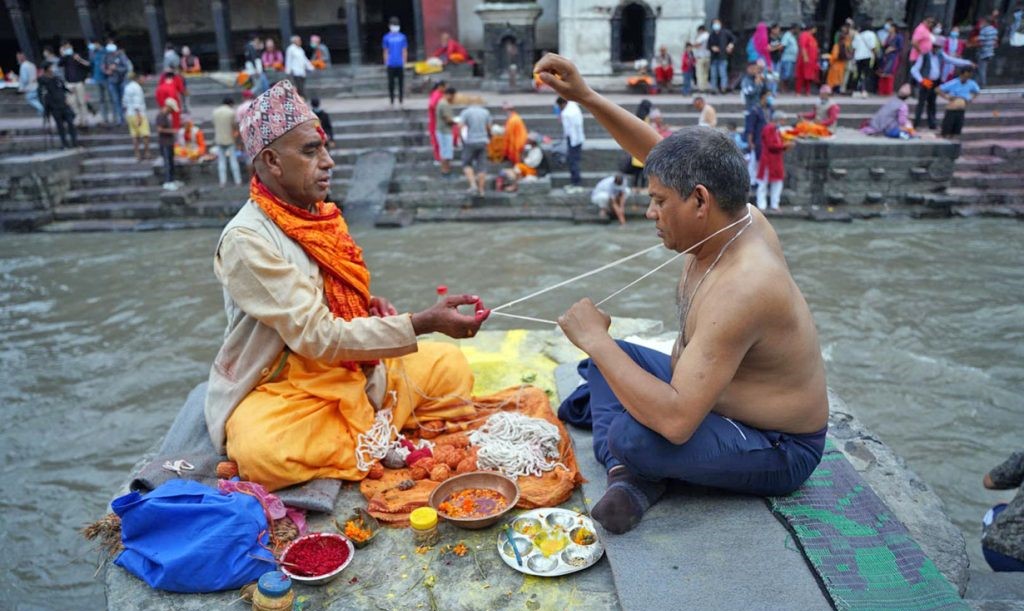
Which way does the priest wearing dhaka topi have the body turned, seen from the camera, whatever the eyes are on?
to the viewer's right

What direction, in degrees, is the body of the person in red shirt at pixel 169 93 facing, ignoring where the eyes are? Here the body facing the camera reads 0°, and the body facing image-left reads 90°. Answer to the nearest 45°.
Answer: approximately 0°

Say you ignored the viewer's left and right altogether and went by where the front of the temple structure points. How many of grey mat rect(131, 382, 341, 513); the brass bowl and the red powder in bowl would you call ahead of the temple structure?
3

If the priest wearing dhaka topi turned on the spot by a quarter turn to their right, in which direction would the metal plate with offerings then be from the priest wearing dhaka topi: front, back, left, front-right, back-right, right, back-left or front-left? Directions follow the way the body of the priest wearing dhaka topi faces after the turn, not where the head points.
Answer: front-left

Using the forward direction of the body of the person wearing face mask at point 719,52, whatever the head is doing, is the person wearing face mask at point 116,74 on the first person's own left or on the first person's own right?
on the first person's own right

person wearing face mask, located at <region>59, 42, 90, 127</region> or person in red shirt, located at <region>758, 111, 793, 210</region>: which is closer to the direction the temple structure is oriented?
the person in red shirt

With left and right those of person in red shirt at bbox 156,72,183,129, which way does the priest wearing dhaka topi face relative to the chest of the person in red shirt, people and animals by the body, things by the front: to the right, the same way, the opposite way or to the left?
to the left

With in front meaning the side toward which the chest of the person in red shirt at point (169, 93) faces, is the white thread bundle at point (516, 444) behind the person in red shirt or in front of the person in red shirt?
in front

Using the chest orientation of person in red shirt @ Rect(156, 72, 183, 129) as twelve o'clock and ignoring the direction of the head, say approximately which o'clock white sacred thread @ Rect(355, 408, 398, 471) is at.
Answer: The white sacred thread is roughly at 12 o'clock from the person in red shirt.

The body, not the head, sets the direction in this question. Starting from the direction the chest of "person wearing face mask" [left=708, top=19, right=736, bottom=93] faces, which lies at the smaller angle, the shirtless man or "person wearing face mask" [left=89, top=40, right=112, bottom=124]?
the shirtless man

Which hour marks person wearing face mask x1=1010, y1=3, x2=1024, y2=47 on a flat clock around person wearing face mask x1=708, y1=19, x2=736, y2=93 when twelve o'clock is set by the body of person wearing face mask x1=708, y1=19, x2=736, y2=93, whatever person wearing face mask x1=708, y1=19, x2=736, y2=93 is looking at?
person wearing face mask x1=1010, y1=3, x2=1024, y2=47 is roughly at 8 o'clock from person wearing face mask x1=708, y1=19, x2=736, y2=93.

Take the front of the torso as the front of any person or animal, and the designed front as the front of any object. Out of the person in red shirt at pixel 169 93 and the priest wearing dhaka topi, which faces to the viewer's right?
the priest wearing dhaka topi

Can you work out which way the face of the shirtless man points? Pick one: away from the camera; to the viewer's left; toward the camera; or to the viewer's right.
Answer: to the viewer's left

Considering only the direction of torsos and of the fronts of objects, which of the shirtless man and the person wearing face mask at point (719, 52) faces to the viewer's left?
the shirtless man

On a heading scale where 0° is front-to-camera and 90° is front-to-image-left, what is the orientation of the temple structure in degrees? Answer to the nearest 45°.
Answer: approximately 0°

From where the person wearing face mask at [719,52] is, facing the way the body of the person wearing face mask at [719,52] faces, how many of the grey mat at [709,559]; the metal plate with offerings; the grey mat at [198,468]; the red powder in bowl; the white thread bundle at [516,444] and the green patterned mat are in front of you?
6
